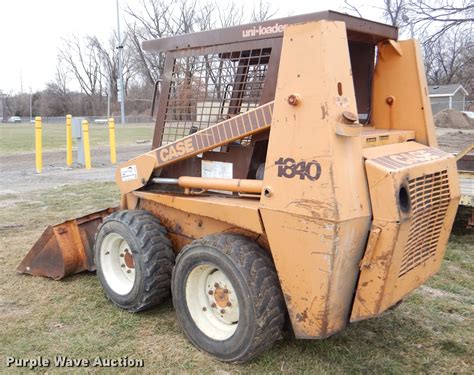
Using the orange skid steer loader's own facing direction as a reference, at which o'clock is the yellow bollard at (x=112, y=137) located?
The yellow bollard is roughly at 1 o'clock from the orange skid steer loader.

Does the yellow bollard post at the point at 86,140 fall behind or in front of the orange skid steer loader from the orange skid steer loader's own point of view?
in front

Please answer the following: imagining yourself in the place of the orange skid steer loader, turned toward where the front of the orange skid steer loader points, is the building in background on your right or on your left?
on your right

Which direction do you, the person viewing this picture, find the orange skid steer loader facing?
facing away from the viewer and to the left of the viewer
